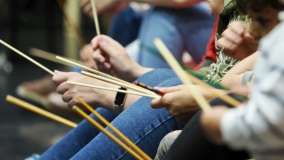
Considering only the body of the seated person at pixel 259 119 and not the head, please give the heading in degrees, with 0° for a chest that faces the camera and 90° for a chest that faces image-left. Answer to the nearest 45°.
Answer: approximately 90°

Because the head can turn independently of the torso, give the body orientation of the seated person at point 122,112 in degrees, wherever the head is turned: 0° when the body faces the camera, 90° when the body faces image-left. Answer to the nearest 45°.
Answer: approximately 90°

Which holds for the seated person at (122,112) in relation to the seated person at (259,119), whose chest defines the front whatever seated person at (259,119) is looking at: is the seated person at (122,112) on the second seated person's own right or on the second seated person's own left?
on the second seated person's own right

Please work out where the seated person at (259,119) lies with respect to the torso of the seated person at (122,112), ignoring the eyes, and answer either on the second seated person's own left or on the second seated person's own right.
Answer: on the second seated person's own left

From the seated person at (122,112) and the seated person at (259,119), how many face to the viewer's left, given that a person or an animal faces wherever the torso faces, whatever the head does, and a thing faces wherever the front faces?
2
